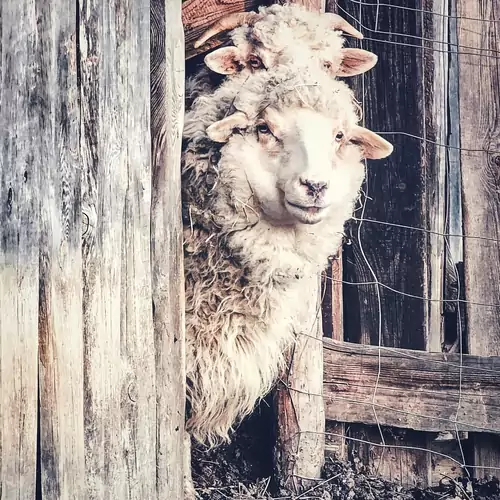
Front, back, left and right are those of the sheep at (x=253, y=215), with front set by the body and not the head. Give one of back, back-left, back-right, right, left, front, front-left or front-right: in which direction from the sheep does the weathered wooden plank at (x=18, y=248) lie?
right

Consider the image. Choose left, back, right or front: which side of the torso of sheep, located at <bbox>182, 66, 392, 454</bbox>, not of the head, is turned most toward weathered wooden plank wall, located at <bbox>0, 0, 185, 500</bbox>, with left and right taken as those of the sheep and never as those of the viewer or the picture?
right

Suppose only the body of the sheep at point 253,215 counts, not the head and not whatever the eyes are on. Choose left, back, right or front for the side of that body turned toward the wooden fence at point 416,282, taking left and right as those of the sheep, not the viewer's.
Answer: left

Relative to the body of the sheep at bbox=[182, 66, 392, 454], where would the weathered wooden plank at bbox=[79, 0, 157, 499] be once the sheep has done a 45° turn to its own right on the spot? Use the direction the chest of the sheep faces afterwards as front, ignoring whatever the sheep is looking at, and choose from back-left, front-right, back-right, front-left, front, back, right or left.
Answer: front-right

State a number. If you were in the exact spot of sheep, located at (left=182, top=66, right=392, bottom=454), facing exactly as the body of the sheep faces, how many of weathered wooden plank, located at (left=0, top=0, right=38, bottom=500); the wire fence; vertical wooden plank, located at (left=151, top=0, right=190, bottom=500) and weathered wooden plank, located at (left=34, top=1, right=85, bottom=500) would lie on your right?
3

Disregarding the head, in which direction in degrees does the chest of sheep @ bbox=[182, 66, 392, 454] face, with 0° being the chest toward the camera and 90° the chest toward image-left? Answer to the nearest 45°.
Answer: approximately 315°

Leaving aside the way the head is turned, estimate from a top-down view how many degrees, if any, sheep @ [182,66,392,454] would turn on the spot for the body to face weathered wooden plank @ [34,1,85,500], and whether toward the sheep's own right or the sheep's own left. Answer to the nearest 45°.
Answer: approximately 90° to the sheep's own right

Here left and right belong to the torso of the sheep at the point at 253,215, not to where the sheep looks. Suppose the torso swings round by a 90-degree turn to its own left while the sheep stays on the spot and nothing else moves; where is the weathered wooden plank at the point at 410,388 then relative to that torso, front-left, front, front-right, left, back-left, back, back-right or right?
front

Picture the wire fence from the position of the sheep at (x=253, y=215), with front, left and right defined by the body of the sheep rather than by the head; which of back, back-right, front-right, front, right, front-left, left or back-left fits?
left

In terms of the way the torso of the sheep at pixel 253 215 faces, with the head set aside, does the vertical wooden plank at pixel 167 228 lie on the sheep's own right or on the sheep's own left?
on the sheep's own right
